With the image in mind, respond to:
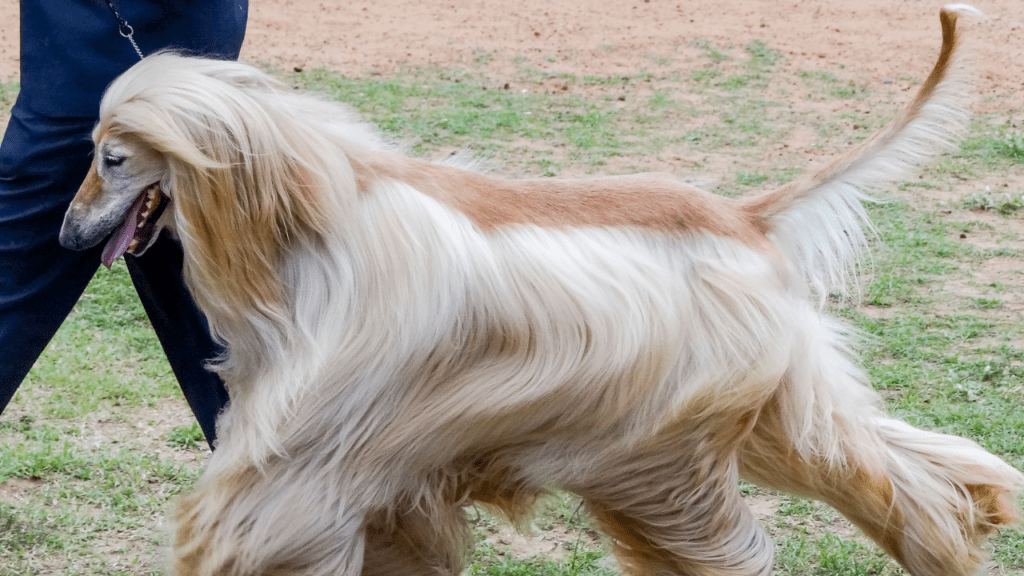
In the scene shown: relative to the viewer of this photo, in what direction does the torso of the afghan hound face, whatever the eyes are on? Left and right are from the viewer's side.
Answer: facing to the left of the viewer
